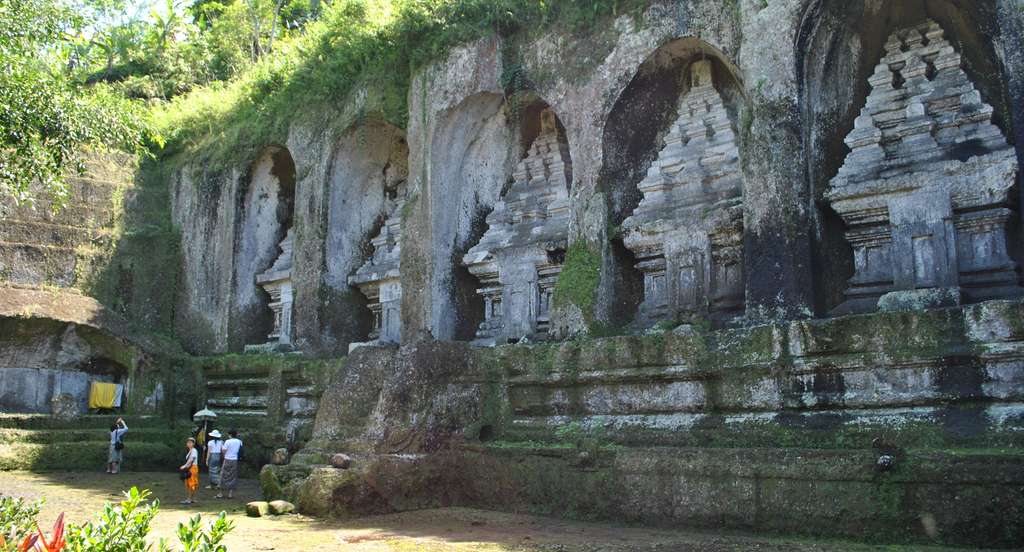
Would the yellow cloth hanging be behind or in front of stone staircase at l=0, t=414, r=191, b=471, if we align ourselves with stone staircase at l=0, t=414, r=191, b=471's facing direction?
behind

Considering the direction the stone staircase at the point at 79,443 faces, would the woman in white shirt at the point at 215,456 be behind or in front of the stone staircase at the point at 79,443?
in front

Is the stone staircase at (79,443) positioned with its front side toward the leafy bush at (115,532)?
yes

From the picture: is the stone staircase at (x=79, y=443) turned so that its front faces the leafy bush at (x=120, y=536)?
yes

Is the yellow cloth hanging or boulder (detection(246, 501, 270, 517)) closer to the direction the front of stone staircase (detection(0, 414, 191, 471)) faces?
the boulder

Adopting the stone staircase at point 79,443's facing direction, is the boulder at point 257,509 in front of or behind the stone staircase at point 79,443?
in front

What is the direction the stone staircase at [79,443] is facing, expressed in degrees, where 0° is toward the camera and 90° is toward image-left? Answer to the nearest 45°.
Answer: approximately 0°

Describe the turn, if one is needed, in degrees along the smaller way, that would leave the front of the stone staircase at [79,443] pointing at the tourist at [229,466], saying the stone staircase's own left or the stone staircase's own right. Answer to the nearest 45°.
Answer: approximately 45° to the stone staircase's own left

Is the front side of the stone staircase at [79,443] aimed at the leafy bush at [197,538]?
yes

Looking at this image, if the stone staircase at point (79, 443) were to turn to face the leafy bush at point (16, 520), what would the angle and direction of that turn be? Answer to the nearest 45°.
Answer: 0° — it already faces it
